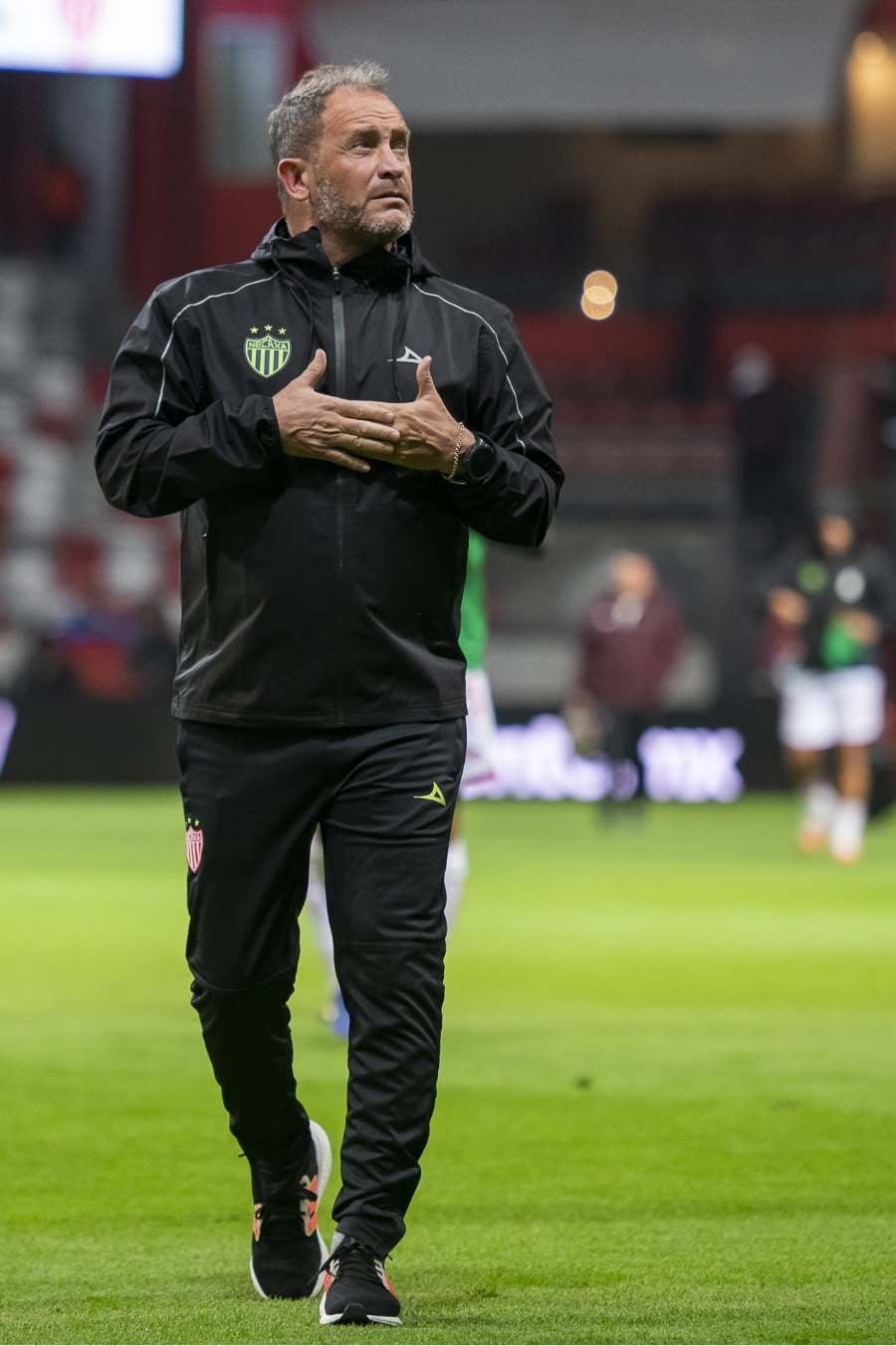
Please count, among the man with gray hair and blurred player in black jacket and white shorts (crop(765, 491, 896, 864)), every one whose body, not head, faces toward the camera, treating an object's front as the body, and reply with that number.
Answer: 2

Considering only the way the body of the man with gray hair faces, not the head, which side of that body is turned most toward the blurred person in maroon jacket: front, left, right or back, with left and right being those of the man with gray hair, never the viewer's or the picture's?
back

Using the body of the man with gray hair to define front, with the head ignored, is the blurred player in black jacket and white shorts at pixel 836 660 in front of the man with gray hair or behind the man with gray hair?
behind

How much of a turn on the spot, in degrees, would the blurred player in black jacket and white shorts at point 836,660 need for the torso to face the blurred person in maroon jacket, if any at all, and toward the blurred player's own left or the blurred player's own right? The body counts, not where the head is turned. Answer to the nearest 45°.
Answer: approximately 135° to the blurred player's own right

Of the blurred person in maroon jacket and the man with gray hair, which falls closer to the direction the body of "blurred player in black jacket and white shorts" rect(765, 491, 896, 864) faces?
the man with gray hair

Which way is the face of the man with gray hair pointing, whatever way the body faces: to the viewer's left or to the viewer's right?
to the viewer's right

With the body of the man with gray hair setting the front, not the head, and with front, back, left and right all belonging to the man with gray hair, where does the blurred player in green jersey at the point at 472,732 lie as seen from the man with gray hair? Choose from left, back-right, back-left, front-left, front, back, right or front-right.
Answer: back
